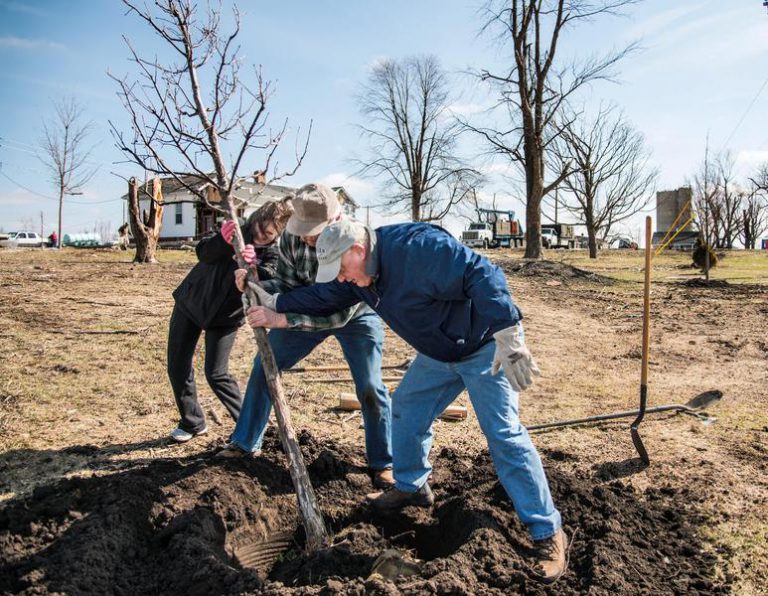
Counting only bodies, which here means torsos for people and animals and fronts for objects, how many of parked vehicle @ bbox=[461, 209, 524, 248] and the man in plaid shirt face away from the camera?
0

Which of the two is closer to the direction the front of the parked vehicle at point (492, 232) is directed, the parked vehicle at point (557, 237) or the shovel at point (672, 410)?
the shovel

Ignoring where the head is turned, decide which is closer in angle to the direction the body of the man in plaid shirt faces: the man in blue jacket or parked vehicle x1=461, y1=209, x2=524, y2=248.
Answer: the man in blue jacket

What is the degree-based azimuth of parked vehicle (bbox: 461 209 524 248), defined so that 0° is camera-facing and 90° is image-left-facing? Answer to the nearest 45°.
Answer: approximately 45°

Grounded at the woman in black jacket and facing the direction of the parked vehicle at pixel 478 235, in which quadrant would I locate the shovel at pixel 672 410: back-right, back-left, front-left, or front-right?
front-right

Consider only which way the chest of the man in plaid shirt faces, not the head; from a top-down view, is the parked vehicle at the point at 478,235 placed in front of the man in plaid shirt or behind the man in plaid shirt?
behind

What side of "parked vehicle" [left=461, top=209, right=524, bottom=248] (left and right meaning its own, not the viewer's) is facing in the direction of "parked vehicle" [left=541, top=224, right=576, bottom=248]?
back
